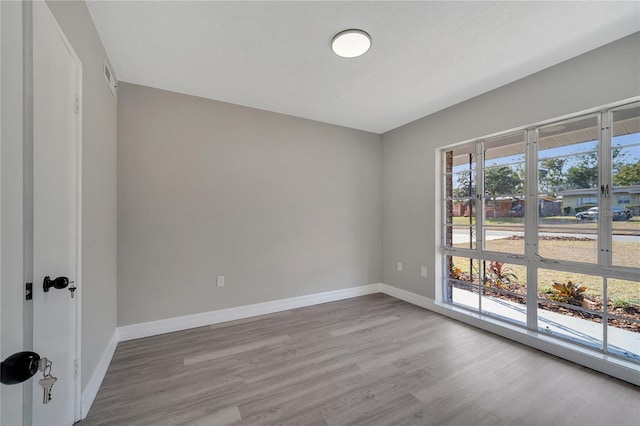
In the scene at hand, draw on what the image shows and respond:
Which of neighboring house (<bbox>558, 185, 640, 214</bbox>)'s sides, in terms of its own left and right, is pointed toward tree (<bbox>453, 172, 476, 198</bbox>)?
right

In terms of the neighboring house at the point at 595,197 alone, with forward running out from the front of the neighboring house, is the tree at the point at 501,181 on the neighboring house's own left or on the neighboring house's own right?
on the neighboring house's own right

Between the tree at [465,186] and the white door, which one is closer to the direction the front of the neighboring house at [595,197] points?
the white door

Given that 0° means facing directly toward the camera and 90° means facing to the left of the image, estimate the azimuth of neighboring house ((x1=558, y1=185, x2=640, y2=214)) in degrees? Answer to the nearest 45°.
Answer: approximately 0°
